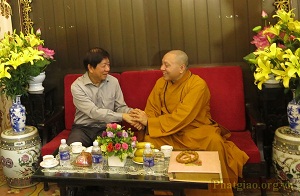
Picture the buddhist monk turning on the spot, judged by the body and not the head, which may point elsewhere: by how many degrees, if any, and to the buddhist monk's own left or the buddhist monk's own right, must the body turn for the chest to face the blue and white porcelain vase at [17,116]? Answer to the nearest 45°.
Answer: approximately 45° to the buddhist monk's own right

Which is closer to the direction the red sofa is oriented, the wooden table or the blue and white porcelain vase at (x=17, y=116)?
the wooden table

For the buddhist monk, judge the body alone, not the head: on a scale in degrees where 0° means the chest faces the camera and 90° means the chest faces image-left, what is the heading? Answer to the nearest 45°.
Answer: approximately 45°
